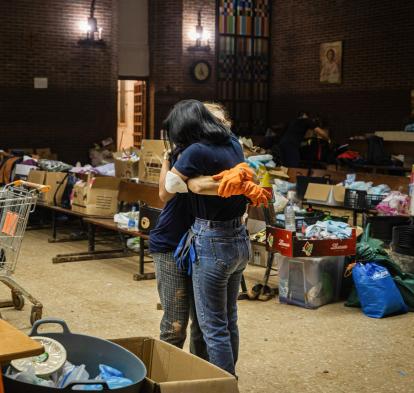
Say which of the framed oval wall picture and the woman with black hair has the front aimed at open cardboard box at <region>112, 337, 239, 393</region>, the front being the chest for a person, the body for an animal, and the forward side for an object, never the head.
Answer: the framed oval wall picture

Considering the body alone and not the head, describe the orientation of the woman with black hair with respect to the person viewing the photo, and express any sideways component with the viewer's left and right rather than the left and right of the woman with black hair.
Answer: facing away from the viewer and to the left of the viewer

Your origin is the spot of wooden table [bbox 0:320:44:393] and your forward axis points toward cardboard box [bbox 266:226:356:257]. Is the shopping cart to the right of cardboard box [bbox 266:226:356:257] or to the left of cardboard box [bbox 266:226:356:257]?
left

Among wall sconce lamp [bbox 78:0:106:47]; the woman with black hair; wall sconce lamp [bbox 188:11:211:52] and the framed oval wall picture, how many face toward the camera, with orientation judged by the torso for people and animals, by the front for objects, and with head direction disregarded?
3

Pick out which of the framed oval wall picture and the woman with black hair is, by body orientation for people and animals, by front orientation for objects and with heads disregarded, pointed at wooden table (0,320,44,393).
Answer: the framed oval wall picture

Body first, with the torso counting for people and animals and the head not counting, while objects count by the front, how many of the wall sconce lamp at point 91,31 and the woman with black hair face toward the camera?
1

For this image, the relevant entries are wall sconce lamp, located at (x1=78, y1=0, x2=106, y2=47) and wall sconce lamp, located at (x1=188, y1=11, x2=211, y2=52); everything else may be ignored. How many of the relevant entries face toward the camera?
2

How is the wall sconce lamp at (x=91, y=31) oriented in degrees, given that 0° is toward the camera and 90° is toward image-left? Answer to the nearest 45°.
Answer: approximately 0°

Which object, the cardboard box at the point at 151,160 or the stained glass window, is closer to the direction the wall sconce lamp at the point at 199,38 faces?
the cardboard box

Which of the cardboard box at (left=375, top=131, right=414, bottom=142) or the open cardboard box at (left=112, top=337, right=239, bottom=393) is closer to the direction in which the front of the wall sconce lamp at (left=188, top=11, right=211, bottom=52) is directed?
the open cardboard box
